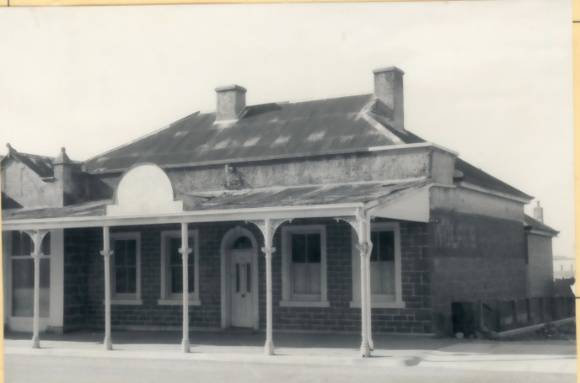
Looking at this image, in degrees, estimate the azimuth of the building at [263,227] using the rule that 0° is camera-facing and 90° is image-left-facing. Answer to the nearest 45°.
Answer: approximately 45°
